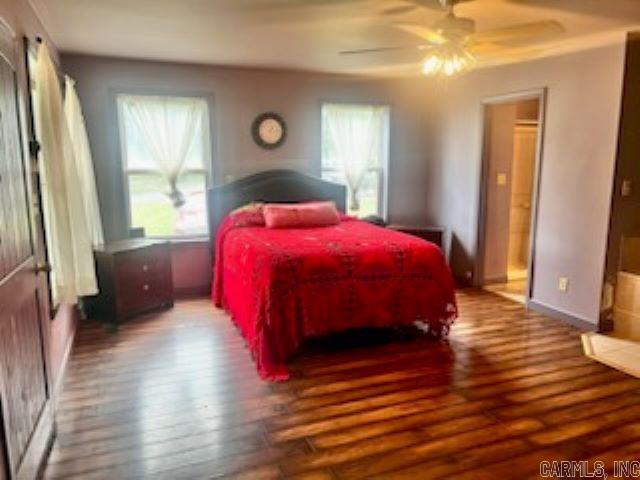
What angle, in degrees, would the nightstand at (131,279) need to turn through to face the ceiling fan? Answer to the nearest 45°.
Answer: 0° — it already faces it

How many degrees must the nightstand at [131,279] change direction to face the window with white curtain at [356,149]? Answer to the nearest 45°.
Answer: approximately 45° to its left

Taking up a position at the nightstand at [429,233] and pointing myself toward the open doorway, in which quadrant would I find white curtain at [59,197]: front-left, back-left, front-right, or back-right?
back-right

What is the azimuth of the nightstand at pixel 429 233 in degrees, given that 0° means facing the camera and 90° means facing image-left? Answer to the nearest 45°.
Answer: approximately 0°

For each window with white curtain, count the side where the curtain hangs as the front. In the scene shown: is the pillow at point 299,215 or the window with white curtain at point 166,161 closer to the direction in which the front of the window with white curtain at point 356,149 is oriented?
the pillow

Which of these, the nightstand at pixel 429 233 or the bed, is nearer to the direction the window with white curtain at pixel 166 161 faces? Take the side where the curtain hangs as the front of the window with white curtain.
the bed

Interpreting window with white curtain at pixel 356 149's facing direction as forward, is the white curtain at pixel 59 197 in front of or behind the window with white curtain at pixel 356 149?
in front

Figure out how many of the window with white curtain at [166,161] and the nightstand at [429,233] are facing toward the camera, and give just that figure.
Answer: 2

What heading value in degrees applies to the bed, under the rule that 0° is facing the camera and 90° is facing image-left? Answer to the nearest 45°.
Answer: approximately 315°

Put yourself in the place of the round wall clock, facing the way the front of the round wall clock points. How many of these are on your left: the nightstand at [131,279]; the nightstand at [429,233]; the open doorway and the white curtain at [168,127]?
2

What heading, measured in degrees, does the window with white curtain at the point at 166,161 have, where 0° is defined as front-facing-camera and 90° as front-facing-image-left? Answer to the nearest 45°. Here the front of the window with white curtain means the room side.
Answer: approximately 0°
